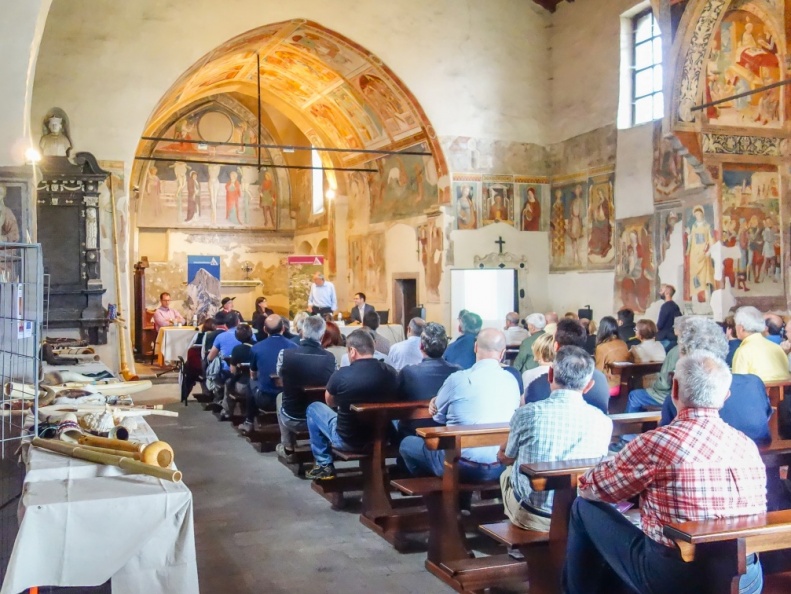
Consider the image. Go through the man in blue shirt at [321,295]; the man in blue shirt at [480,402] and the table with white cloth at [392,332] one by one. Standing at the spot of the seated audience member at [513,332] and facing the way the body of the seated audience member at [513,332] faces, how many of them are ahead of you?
2

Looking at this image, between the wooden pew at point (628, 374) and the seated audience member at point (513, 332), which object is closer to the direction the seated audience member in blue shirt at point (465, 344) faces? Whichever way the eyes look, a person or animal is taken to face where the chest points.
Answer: the seated audience member

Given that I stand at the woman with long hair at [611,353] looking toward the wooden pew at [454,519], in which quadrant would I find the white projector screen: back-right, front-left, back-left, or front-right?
back-right

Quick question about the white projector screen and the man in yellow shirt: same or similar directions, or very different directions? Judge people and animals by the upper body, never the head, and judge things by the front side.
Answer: very different directions

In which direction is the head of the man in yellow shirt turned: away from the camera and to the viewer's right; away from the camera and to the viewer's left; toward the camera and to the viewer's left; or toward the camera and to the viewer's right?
away from the camera and to the viewer's left

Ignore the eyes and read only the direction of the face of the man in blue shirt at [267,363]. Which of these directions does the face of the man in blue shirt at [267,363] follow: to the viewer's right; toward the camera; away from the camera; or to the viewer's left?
away from the camera

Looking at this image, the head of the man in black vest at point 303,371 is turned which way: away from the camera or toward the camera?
away from the camera

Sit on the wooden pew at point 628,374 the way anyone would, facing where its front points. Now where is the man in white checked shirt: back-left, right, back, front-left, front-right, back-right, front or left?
back-left

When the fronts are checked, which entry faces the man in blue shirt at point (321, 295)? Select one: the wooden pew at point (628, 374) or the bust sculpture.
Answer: the wooden pew

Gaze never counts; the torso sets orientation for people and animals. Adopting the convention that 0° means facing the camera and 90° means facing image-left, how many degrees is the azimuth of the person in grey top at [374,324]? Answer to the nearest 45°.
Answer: approximately 135°

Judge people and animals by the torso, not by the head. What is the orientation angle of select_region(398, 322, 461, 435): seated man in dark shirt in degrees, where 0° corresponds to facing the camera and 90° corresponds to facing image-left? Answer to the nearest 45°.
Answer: approximately 135°

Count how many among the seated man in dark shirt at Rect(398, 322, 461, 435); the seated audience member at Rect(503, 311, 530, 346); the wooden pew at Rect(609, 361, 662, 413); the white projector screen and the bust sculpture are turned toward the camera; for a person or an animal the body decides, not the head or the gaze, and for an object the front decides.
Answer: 2

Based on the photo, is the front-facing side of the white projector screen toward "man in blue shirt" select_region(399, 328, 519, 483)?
yes

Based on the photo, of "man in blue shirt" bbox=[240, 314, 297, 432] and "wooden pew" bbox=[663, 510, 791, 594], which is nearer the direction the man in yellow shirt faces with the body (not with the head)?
the man in blue shirt

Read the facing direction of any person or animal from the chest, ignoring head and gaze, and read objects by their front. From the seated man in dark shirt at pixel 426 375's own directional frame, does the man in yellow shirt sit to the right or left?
on their right

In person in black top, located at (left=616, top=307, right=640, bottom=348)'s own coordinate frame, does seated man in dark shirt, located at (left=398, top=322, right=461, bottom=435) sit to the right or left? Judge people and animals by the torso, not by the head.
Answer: on their left

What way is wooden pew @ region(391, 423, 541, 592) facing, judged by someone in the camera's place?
facing away from the viewer and to the left of the viewer
